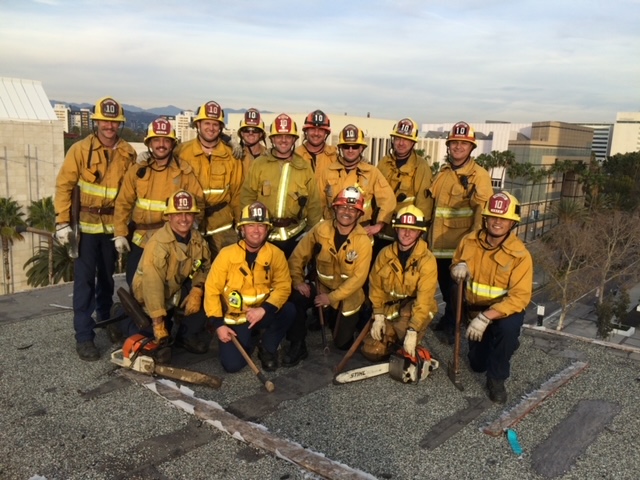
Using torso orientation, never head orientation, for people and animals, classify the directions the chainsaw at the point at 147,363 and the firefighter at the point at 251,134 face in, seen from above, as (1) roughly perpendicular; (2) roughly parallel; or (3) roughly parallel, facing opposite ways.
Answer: roughly perpendicular

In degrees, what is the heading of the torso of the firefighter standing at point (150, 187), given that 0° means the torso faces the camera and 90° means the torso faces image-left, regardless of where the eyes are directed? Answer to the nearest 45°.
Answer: approximately 0°

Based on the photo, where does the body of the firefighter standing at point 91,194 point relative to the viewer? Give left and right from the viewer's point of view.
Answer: facing the viewer

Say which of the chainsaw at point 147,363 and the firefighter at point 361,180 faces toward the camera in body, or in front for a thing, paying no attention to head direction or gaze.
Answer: the firefighter

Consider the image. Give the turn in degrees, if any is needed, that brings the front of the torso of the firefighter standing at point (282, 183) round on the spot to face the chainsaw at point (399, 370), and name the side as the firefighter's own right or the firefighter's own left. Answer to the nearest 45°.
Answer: approximately 45° to the firefighter's own left

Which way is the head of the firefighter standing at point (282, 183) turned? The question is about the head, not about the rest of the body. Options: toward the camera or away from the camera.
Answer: toward the camera

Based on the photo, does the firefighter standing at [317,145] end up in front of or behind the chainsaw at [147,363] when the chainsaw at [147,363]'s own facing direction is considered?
in front

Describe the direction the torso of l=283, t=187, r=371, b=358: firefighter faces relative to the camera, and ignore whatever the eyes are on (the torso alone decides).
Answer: toward the camera

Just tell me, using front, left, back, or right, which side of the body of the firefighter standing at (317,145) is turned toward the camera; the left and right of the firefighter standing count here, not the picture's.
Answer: front

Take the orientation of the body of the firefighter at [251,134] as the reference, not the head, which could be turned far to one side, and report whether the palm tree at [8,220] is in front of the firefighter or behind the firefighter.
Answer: behind

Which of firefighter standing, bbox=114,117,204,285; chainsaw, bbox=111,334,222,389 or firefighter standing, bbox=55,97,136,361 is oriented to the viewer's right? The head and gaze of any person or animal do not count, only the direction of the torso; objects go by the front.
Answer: the chainsaw

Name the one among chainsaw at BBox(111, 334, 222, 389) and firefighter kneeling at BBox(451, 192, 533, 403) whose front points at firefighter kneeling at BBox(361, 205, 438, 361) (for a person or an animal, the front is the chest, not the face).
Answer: the chainsaw

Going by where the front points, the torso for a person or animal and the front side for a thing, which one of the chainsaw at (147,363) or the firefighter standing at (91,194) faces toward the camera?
the firefighter standing

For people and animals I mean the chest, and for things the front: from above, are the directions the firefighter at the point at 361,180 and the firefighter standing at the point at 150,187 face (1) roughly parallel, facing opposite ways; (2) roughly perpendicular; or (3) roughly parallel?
roughly parallel

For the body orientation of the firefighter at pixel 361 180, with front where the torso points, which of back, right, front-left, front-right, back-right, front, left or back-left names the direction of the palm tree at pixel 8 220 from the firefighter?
back-right

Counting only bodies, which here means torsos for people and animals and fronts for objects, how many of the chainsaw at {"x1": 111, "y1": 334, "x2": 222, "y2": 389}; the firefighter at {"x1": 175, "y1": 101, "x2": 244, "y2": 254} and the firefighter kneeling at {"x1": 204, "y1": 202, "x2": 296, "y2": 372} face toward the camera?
2

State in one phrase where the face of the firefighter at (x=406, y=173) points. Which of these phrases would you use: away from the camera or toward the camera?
toward the camera
